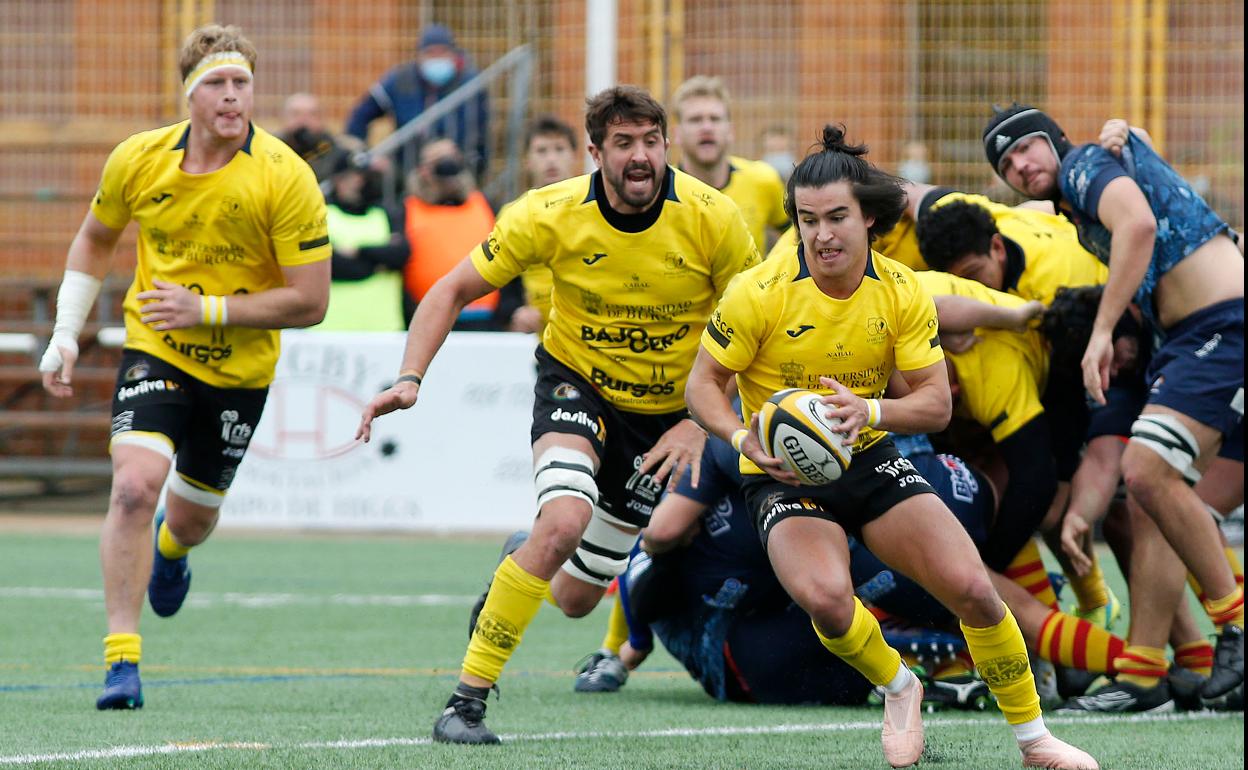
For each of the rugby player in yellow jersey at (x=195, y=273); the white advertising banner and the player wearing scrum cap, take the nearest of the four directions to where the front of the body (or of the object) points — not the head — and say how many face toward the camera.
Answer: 2

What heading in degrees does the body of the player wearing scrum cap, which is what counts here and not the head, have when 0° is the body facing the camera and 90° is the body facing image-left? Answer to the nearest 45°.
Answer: approximately 90°

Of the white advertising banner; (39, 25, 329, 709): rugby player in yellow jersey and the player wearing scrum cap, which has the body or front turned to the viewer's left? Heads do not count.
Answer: the player wearing scrum cap

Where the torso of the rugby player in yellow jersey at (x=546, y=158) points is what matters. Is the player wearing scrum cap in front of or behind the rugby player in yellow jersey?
in front

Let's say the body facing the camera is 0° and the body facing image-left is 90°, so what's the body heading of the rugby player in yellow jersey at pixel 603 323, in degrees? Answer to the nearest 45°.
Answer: approximately 0°

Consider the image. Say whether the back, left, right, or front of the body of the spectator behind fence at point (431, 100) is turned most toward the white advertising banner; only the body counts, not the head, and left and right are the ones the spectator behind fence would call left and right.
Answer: front

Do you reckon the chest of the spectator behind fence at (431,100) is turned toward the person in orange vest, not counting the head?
yes

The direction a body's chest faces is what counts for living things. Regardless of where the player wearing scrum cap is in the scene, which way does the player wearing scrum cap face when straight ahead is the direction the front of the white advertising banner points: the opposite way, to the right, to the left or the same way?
to the right

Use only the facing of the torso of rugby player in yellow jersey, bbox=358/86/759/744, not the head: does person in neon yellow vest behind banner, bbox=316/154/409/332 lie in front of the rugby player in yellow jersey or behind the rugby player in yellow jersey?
behind

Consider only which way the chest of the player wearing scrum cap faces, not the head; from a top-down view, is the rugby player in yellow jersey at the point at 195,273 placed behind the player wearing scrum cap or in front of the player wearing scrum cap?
in front
